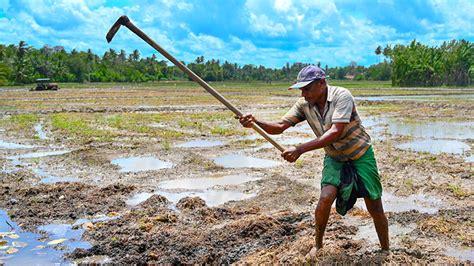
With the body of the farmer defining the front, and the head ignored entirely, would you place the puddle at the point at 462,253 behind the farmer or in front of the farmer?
behind

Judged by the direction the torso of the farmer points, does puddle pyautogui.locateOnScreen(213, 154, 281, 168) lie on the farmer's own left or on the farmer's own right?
on the farmer's own right

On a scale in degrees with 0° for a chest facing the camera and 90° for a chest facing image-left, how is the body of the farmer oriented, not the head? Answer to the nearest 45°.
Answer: approximately 45°

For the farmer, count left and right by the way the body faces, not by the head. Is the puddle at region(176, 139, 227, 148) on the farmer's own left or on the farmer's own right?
on the farmer's own right

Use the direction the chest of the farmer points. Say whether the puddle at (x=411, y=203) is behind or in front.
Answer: behind

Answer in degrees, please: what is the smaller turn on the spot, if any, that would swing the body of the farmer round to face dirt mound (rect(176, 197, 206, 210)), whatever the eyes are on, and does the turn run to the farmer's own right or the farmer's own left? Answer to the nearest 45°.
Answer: approximately 90° to the farmer's own right

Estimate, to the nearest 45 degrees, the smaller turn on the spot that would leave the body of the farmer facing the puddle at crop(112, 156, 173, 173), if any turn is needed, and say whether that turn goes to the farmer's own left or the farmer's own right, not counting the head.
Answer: approximately 90° to the farmer's own right

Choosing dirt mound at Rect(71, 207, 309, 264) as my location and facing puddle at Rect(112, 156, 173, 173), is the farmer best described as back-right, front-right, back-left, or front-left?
back-right

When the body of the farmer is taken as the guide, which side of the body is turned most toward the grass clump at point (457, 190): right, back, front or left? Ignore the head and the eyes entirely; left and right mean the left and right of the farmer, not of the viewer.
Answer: back
